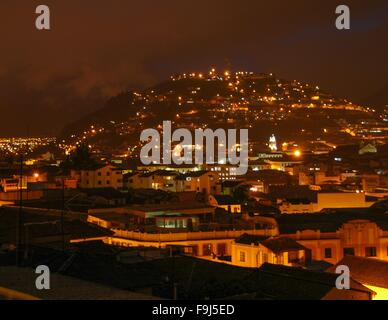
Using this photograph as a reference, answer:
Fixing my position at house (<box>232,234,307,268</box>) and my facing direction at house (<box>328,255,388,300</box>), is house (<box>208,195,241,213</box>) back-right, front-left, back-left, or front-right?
back-left

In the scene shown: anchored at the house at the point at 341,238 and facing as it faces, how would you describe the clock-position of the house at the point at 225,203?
the house at the point at 225,203 is roughly at 5 o'clock from the house at the point at 341,238.

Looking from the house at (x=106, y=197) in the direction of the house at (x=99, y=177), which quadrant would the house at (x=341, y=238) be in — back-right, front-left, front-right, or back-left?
back-right

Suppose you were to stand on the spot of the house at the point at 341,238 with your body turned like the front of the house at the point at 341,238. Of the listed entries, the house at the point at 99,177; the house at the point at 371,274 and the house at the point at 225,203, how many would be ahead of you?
1

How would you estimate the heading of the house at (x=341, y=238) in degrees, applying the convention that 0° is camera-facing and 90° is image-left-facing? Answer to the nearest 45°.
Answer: approximately 0°

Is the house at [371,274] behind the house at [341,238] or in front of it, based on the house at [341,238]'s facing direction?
in front

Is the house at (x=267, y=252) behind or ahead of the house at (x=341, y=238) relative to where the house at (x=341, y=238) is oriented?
ahead

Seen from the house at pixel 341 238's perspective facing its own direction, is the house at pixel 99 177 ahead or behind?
behind

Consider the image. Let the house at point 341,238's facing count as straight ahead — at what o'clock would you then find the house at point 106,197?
the house at point 106,197 is roughly at 4 o'clock from the house at point 341,238.
